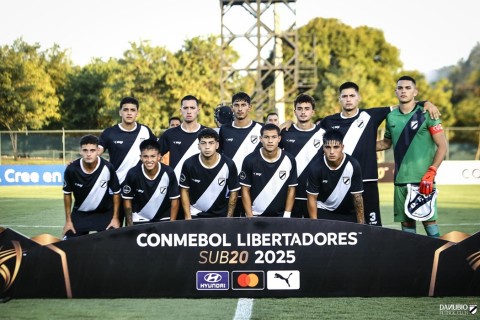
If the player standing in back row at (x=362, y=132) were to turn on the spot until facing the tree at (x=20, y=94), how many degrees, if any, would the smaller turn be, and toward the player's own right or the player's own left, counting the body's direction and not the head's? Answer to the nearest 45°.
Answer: approximately 135° to the player's own right

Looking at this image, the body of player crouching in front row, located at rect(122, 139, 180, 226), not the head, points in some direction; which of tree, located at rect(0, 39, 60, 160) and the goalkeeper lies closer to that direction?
the goalkeeper

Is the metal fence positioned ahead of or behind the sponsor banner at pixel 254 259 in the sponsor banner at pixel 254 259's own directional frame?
behind

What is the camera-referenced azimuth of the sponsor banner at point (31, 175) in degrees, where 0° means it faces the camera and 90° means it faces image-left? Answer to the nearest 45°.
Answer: approximately 0°

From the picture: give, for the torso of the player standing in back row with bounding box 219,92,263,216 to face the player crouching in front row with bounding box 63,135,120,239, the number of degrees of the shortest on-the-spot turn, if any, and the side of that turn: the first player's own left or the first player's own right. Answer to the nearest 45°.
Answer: approximately 90° to the first player's own right
